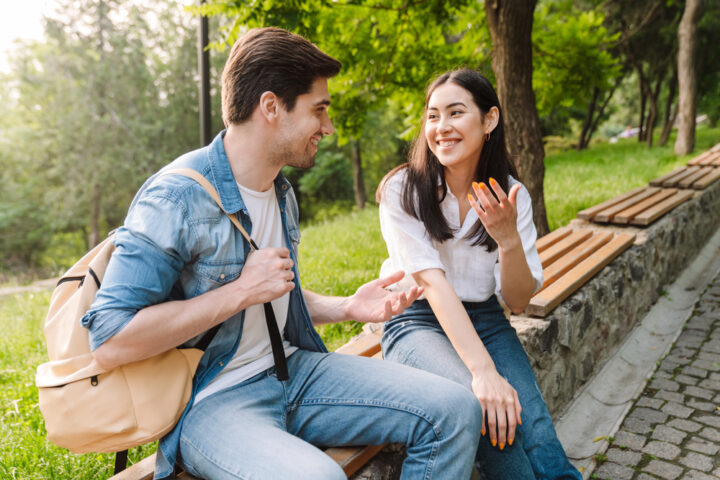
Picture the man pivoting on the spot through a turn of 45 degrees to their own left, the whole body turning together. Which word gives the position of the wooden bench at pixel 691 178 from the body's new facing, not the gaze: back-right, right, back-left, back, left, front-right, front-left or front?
front-left

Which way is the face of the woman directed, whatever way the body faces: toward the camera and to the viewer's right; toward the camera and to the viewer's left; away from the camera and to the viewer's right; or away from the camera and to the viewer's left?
toward the camera and to the viewer's left

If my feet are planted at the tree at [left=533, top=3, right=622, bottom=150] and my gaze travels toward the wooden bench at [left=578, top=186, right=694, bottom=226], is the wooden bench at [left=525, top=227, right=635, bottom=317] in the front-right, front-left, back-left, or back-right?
front-right

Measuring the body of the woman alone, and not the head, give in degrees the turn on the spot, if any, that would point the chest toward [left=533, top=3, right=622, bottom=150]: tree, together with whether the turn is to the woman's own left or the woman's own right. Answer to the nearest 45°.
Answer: approximately 180°

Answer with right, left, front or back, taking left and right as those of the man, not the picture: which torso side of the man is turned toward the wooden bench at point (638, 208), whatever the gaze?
left

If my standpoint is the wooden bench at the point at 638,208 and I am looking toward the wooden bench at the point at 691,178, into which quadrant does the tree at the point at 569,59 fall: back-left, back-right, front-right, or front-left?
front-left

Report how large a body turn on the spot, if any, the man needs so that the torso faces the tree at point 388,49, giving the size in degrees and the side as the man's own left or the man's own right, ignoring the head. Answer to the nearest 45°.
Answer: approximately 135° to the man's own left

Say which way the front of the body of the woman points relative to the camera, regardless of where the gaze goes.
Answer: toward the camera

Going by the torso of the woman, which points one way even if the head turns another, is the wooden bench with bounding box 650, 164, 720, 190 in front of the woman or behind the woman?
behind

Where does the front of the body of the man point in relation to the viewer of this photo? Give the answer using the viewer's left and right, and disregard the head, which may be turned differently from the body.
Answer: facing the viewer and to the right of the viewer
